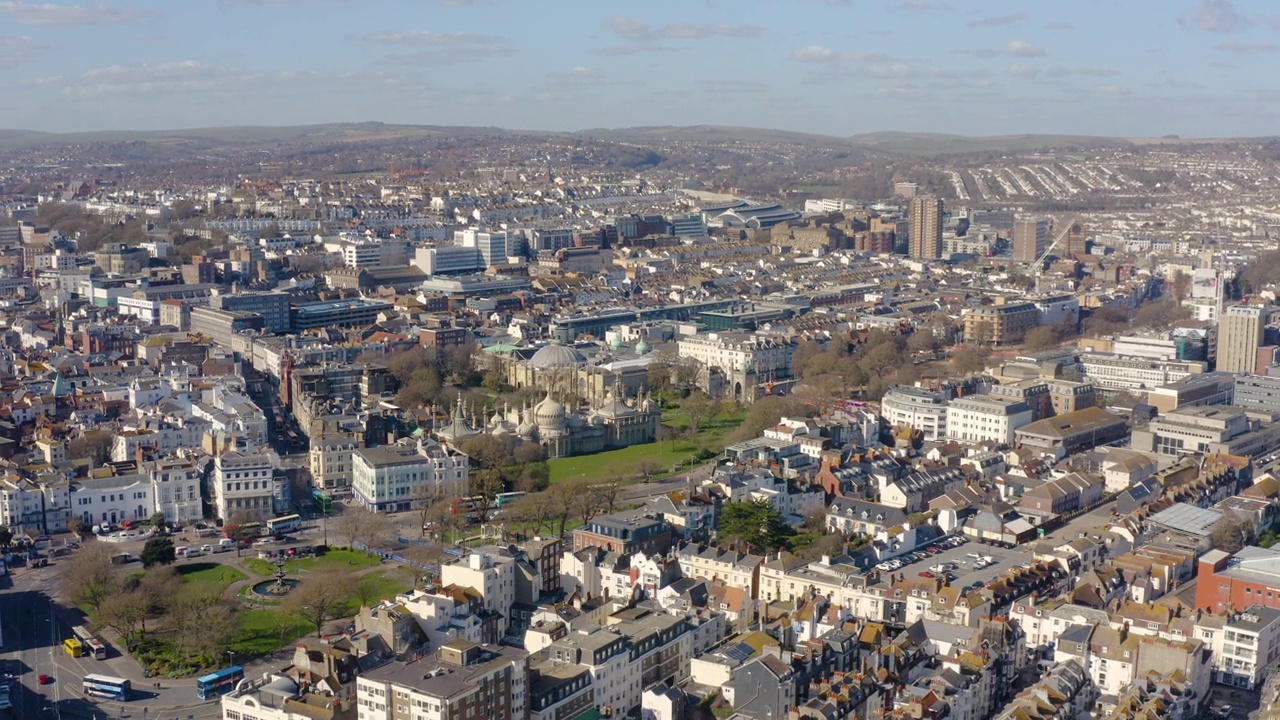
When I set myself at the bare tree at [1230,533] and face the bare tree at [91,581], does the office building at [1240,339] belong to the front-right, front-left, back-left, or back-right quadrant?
back-right

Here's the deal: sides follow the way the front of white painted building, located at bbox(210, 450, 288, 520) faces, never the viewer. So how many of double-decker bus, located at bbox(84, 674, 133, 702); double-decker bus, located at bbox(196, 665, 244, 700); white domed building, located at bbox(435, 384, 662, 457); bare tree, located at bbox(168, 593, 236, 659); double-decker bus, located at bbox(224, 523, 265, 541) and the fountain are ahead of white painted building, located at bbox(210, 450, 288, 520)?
5

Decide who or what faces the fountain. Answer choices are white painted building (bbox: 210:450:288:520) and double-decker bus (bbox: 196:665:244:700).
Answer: the white painted building

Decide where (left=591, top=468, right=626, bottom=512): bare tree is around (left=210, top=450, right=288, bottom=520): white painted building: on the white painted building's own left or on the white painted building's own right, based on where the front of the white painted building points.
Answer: on the white painted building's own left

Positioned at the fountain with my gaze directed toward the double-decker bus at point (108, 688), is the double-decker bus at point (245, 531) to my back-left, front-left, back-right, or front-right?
back-right

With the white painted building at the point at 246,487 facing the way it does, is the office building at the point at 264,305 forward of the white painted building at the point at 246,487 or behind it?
behind

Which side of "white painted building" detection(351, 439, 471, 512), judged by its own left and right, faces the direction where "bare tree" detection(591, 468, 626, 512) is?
left

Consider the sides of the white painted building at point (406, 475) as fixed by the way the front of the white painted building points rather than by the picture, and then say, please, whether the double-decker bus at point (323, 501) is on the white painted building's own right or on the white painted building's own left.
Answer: on the white painted building's own right

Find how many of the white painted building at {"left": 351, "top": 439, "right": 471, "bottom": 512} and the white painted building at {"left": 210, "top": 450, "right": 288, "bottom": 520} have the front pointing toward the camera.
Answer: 2

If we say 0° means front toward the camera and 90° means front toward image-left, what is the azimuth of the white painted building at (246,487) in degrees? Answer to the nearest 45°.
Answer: approximately 0°

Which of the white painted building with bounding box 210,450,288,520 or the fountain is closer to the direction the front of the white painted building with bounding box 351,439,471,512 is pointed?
the fountain

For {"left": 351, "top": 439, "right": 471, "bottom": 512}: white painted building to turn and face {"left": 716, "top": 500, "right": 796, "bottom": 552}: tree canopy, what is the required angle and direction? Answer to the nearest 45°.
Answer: approximately 45° to its left
